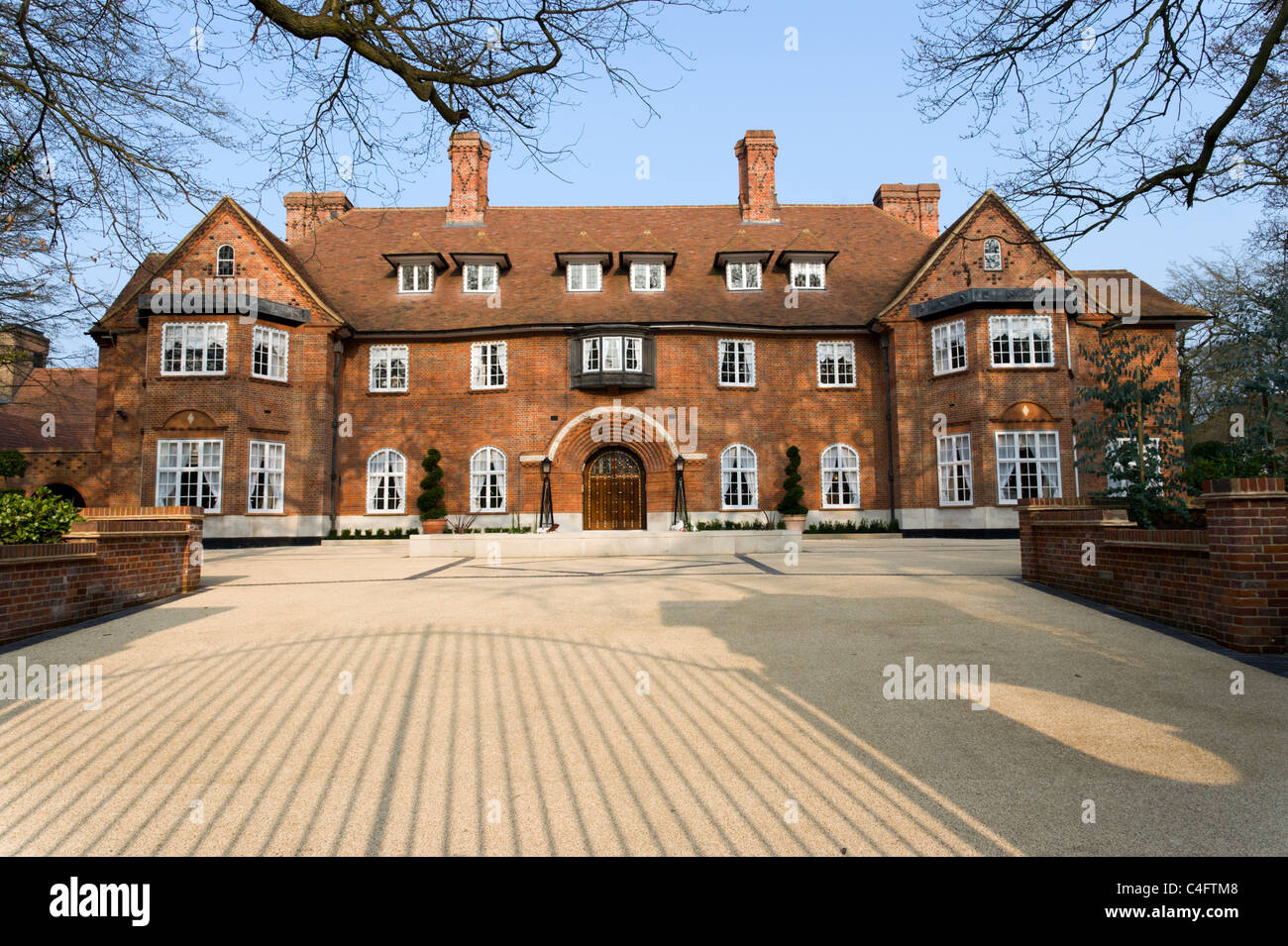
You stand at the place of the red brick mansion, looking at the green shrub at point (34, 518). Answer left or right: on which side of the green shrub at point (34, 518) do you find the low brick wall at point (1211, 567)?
left

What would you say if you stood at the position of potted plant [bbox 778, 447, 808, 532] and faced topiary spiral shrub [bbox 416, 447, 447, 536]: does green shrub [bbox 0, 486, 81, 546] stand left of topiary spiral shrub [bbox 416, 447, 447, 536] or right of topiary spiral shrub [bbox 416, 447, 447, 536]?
left

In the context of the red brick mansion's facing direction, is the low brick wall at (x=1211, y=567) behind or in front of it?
in front

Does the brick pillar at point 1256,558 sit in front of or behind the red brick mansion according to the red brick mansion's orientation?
in front

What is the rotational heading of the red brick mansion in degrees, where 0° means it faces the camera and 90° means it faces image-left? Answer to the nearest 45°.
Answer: approximately 0°
